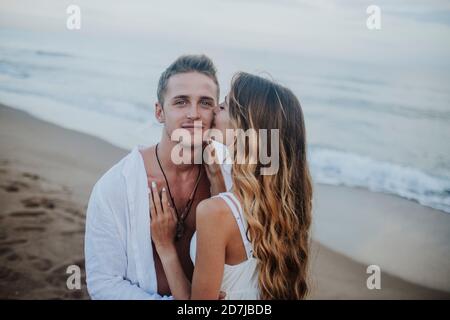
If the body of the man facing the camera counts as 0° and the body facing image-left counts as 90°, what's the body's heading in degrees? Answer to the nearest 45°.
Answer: approximately 315°

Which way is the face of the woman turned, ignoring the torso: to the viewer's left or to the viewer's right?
to the viewer's left
